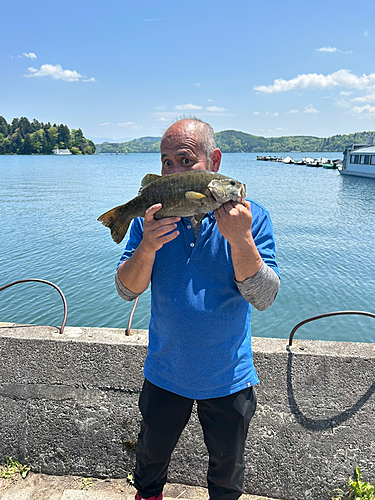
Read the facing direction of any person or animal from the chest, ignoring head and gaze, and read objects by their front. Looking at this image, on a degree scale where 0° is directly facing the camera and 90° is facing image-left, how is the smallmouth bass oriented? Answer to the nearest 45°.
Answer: approximately 270°
